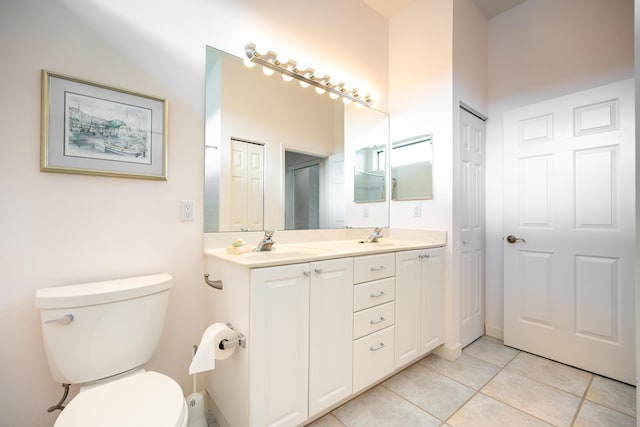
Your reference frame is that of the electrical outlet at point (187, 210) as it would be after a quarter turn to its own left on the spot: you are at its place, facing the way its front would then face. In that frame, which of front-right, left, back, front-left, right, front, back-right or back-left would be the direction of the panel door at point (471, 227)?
front

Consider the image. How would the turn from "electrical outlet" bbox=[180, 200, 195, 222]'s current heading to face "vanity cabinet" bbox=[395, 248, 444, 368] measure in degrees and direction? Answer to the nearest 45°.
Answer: approximately 90° to its left

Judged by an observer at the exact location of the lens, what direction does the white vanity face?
facing the viewer and to the right of the viewer

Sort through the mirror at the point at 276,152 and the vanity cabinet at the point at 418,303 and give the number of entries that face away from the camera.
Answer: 0

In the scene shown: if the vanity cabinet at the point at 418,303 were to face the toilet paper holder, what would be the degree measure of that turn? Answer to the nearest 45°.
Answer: approximately 90° to its right
